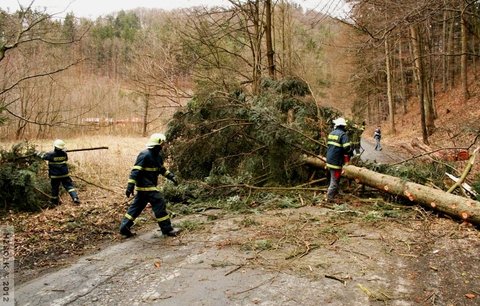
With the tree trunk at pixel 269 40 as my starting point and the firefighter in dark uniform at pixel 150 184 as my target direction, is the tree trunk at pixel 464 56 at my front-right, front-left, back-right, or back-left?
back-left

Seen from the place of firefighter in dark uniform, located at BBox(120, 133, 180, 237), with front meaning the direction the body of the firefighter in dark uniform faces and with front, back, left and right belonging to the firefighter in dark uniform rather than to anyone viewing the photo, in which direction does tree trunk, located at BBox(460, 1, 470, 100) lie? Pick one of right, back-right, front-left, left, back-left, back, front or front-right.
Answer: front-left

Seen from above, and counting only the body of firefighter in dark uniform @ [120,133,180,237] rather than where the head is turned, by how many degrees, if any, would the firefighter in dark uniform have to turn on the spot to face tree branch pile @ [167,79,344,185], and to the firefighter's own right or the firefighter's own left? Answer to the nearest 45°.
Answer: approximately 45° to the firefighter's own left

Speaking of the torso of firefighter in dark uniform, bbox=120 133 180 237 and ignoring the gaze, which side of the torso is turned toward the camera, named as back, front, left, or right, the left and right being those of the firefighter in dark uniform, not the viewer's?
right

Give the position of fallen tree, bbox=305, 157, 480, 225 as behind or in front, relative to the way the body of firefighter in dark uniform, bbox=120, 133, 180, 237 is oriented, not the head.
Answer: in front

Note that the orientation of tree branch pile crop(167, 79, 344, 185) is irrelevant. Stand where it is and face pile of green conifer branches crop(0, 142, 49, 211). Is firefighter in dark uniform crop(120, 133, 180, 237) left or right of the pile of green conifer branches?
left

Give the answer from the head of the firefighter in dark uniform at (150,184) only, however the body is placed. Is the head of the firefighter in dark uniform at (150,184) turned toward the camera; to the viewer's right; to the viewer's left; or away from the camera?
to the viewer's right

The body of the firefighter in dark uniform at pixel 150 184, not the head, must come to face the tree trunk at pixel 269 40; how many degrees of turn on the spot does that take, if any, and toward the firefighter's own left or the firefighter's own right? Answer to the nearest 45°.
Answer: approximately 45° to the firefighter's own left
